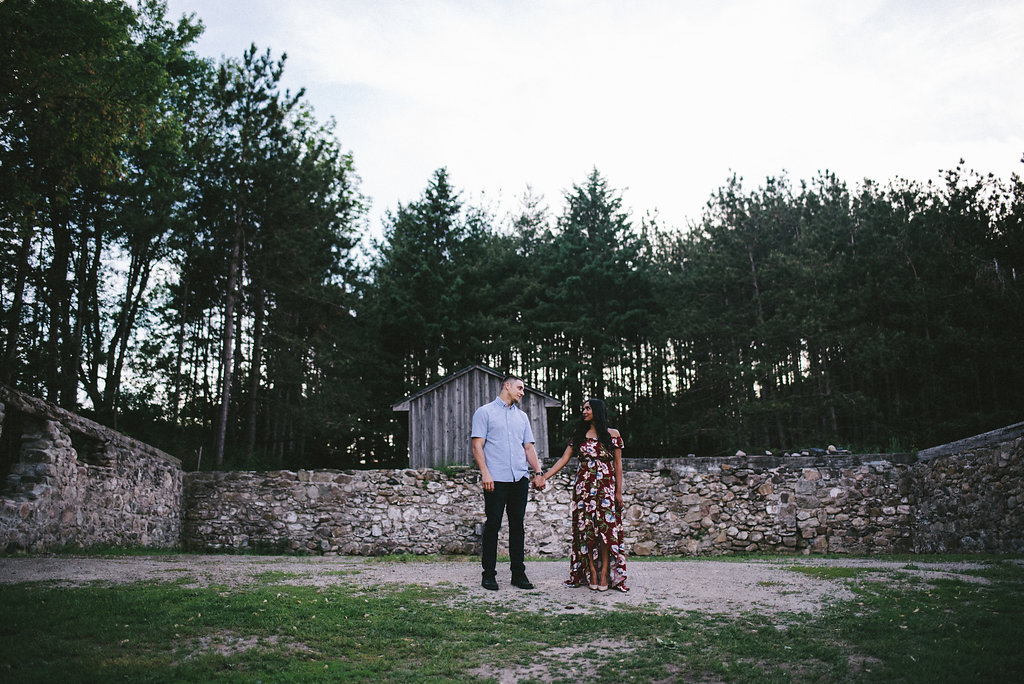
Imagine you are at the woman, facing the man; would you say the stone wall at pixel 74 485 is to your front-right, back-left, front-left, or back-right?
front-right

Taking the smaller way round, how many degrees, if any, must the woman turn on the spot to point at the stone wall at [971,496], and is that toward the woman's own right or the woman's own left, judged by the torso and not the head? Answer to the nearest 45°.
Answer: approximately 135° to the woman's own left

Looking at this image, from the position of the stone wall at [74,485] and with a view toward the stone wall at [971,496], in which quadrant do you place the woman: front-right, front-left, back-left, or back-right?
front-right

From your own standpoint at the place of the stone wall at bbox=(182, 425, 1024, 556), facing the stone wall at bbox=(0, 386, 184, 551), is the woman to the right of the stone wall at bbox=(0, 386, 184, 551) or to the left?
left

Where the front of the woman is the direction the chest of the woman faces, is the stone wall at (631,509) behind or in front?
behind

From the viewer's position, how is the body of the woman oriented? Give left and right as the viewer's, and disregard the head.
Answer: facing the viewer

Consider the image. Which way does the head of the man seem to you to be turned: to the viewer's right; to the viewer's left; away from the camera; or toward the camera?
to the viewer's right

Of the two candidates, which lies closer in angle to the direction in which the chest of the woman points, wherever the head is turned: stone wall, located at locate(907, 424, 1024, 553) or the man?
the man

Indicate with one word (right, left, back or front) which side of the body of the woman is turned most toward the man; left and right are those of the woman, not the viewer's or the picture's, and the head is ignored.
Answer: right

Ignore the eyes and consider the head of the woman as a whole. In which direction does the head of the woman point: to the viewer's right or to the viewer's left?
to the viewer's left
